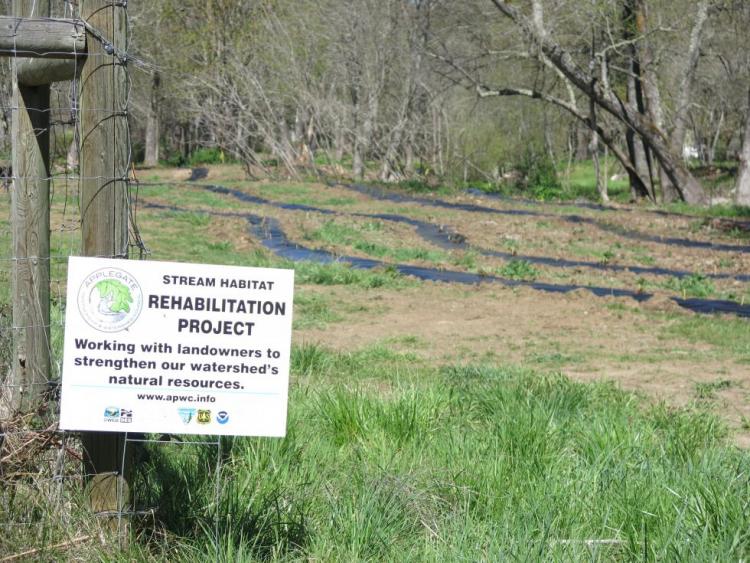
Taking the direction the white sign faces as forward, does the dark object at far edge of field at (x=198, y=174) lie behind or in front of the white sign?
behind

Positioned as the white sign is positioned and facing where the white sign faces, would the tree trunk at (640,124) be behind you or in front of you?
behind

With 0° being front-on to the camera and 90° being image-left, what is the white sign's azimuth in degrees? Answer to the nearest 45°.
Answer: approximately 0°

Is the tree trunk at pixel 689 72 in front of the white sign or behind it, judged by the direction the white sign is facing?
behind

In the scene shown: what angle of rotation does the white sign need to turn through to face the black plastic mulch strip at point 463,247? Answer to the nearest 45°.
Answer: approximately 180°

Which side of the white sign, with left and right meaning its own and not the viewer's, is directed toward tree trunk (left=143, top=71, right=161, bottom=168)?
back

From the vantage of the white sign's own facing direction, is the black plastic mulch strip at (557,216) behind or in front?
behind

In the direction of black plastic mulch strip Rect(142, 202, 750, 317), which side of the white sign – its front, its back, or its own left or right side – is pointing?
back
